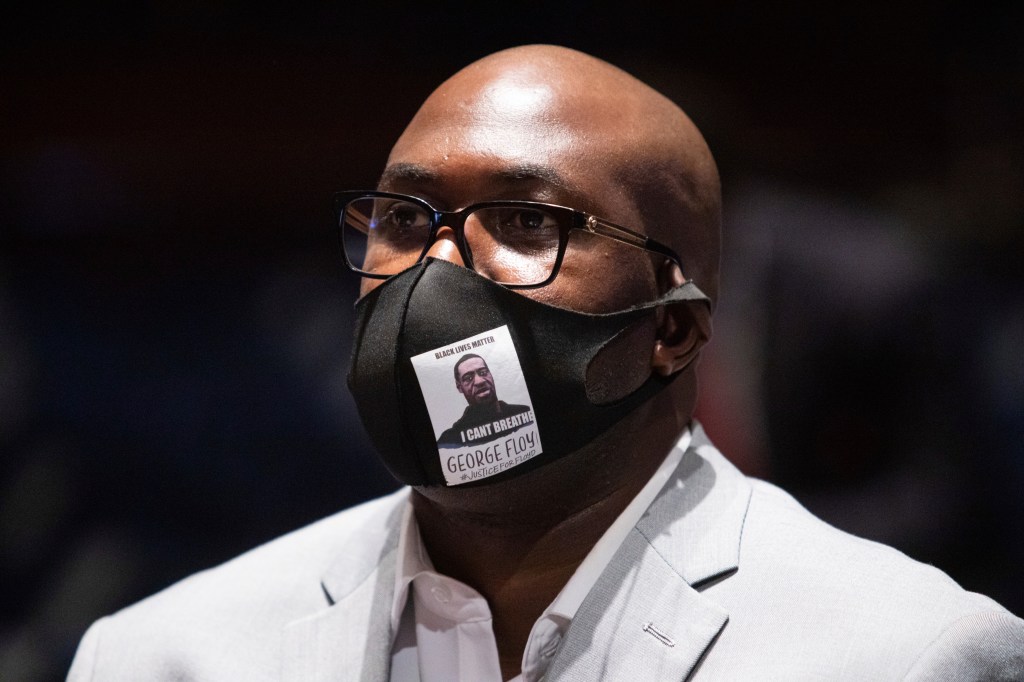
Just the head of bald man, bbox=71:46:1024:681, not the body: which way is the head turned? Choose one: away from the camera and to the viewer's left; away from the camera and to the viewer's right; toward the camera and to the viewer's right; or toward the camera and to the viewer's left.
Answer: toward the camera and to the viewer's left
